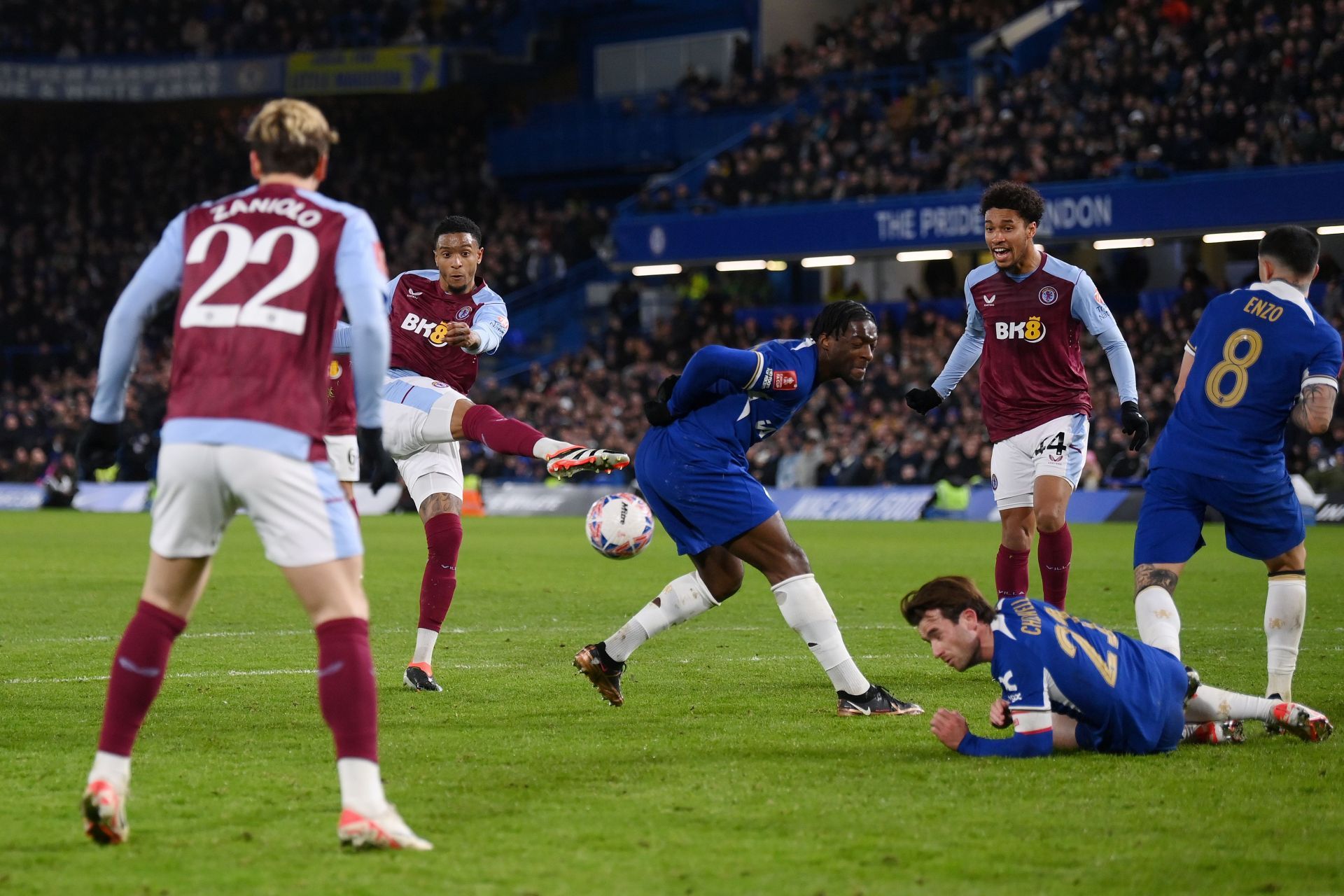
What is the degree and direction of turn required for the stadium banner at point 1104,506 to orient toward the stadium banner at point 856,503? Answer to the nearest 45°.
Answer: approximately 135° to its right

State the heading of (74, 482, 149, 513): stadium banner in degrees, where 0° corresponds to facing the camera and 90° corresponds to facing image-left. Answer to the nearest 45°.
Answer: approximately 0°

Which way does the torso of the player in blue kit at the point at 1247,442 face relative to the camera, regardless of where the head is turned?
away from the camera

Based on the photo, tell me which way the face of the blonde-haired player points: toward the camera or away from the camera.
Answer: away from the camera

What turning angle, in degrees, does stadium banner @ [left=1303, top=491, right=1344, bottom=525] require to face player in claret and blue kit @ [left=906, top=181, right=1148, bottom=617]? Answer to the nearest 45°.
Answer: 0° — it already faces them

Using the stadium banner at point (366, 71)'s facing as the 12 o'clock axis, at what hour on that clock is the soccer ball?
The soccer ball is roughly at 12 o'clock from the stadium banner.

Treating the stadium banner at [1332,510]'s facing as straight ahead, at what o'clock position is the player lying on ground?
The player lying on ground is roughly at 12 o'clock from the stadium banner.
